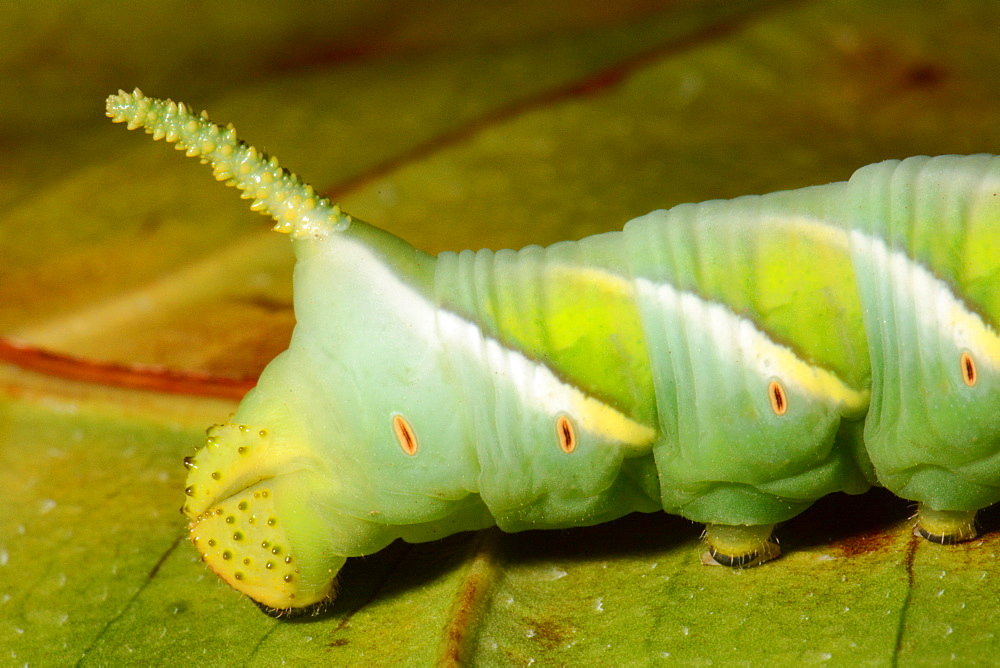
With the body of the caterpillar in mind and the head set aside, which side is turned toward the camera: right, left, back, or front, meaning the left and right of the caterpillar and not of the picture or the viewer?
right
